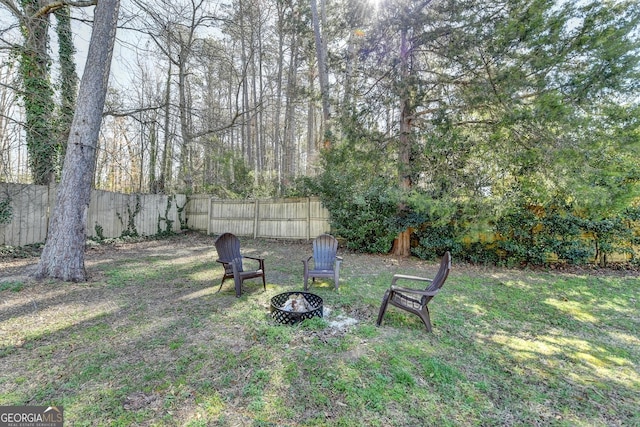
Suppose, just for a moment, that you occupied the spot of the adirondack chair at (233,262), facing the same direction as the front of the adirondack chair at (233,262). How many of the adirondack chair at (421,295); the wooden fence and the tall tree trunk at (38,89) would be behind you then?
2

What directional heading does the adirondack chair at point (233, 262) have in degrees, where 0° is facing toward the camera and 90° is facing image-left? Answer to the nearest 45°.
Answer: approximately 315°

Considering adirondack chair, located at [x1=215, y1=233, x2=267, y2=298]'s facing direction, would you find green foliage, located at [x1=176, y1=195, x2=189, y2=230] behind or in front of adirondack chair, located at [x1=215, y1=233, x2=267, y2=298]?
behind

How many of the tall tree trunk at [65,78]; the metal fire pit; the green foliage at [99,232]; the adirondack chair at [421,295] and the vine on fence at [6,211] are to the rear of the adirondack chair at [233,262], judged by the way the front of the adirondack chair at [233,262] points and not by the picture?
3

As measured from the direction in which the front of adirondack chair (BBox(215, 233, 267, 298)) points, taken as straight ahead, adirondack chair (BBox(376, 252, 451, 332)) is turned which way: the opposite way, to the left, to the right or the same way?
the opposite way

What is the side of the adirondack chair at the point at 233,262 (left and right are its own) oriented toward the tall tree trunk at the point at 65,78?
back

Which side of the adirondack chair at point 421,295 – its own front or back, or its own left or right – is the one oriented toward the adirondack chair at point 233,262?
front

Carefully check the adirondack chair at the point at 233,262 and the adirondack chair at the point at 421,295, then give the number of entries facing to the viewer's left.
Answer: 1

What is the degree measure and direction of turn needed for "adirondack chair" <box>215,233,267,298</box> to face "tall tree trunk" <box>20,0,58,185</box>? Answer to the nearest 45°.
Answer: approximately 180°

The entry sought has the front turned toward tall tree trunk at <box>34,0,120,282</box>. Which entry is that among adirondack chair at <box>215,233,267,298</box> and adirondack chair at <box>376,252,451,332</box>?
adirondack chair at <box>376,252,451,332</box>

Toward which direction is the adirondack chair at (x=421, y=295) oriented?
to the viewer's left

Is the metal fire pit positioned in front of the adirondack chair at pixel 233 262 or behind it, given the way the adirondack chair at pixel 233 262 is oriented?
in front

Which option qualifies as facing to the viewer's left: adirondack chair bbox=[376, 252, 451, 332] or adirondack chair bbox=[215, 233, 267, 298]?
adirondack chair bbox=[376, 252, 451, 332]

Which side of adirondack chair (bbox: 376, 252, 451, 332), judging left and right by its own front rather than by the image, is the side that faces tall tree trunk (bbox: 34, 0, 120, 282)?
front
